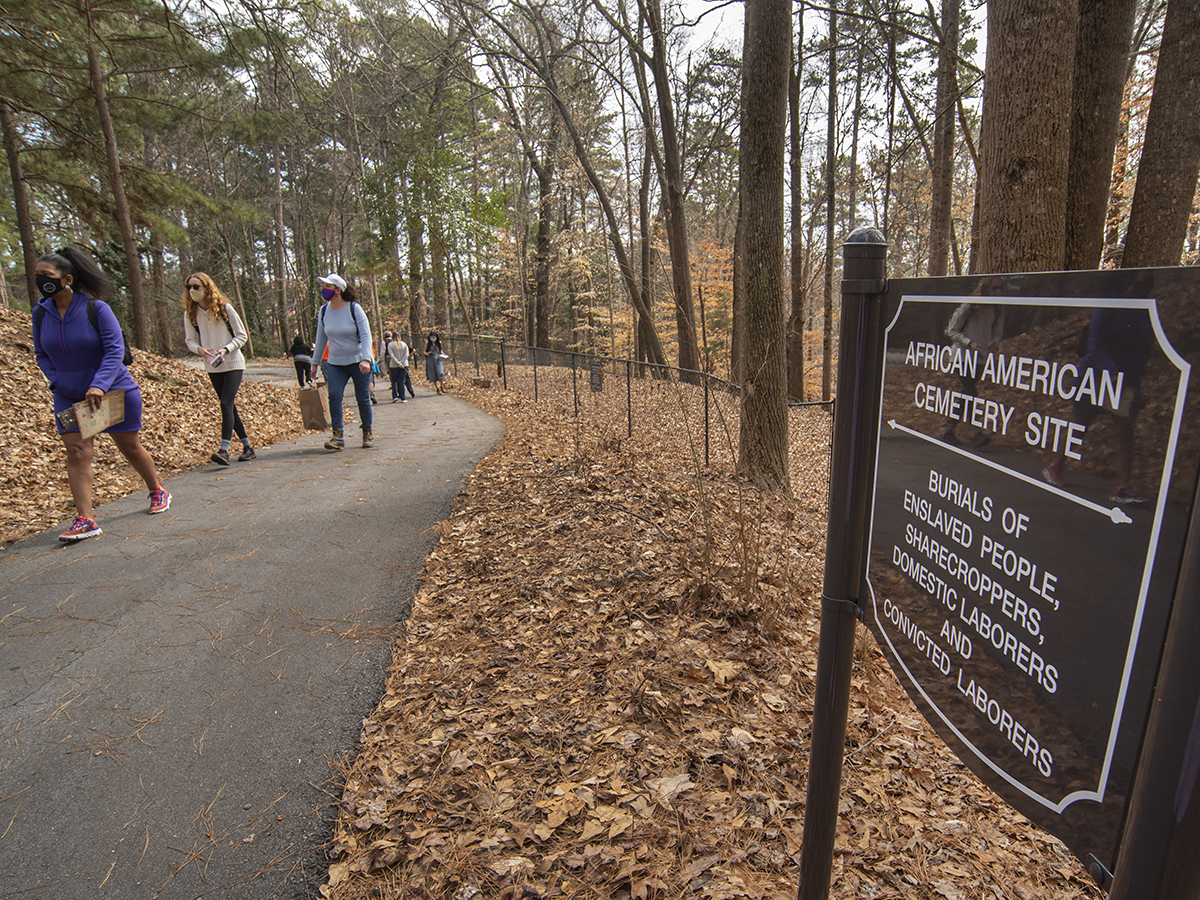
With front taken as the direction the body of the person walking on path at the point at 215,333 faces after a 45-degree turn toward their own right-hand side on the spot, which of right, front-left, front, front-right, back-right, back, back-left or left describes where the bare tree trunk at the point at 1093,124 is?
back-left

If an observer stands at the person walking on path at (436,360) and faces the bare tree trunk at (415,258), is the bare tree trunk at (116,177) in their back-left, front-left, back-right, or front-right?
back-left

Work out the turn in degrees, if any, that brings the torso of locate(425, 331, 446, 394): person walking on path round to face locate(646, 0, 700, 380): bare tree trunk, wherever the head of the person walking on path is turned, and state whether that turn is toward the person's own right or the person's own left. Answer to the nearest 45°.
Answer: approximately 45° to the person's own left

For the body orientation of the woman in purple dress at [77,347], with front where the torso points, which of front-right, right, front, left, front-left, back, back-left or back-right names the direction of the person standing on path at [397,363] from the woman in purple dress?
back

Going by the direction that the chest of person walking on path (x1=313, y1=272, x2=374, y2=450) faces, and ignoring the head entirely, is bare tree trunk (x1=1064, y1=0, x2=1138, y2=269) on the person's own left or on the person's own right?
on the person's own left

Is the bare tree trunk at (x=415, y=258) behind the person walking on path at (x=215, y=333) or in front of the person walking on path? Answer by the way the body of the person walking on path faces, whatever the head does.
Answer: behind

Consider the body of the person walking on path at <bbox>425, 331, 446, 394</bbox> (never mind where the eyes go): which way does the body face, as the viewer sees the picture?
toward the camera

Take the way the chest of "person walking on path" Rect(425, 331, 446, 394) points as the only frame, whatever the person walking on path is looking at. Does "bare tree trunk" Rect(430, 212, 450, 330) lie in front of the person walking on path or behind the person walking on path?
behind

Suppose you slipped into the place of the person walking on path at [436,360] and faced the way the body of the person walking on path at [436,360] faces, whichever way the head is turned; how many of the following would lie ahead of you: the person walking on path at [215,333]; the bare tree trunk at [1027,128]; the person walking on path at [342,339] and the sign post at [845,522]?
4

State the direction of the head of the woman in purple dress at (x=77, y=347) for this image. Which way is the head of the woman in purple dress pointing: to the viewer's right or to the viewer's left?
to the viewer's left

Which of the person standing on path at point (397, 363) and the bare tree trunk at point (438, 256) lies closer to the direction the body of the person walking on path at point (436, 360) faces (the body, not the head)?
the person standing on path

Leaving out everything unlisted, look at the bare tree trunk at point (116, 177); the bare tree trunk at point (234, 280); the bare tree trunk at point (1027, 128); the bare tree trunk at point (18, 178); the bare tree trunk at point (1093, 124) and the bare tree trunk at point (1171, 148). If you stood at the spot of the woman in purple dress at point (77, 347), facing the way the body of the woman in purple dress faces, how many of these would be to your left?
3

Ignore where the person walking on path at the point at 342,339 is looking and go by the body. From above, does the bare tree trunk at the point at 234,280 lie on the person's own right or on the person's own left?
on the person's own right

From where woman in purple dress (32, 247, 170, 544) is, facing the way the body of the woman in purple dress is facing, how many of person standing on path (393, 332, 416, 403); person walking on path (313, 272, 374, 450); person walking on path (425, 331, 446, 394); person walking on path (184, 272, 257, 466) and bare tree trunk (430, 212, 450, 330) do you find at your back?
5

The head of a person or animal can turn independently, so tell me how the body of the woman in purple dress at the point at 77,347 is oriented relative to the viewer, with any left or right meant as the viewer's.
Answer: facing the viewer and to the left of the viewer

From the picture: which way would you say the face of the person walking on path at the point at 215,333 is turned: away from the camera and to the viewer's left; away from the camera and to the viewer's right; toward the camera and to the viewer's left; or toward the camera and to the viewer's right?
toward the camera and to the viewer's left
